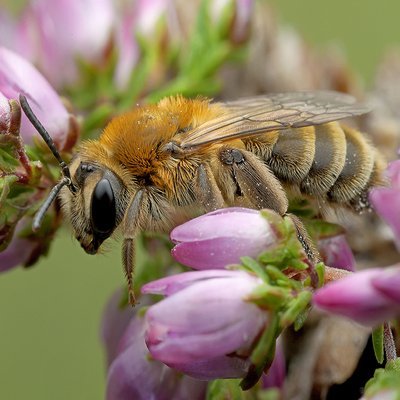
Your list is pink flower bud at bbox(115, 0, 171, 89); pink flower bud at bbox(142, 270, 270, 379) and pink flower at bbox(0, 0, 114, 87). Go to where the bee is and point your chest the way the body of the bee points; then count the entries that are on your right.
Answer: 2

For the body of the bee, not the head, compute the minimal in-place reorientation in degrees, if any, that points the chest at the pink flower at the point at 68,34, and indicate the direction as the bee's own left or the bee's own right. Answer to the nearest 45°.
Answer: approximately 90° to the bee's own right

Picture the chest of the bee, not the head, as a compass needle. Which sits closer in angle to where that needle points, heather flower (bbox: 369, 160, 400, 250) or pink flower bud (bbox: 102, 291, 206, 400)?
the pink flower bud

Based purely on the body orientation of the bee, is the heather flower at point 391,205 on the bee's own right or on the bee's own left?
on the bee's own left

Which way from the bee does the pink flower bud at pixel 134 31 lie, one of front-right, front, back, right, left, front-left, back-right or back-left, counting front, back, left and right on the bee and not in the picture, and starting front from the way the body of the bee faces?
right

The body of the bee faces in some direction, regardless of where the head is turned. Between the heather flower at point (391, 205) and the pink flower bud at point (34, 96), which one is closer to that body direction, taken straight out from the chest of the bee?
the pink flower bud

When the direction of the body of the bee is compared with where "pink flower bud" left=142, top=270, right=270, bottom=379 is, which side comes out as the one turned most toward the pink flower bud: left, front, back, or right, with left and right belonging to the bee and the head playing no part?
left

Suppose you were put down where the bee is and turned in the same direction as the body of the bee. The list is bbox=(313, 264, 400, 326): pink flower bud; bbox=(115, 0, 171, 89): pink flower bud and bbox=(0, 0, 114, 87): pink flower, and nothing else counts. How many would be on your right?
2

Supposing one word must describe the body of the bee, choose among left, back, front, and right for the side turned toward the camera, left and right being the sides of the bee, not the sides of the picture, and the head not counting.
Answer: left

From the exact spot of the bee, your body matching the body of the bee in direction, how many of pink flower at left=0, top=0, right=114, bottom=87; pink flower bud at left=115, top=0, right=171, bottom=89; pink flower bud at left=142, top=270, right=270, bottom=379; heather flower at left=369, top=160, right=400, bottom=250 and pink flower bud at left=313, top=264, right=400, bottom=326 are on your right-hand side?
2
